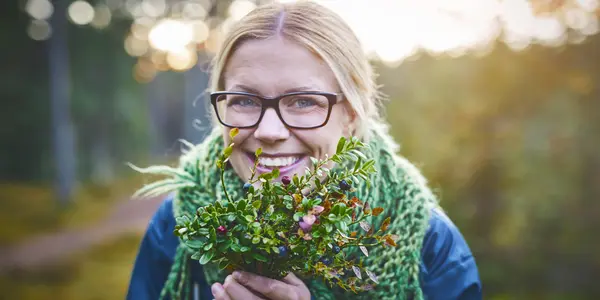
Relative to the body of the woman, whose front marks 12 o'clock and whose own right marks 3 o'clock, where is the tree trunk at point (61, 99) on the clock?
The tree trunk is roughly at 5 o'clock from the woman.

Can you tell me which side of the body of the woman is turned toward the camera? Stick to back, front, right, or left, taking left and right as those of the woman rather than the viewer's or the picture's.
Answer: front
